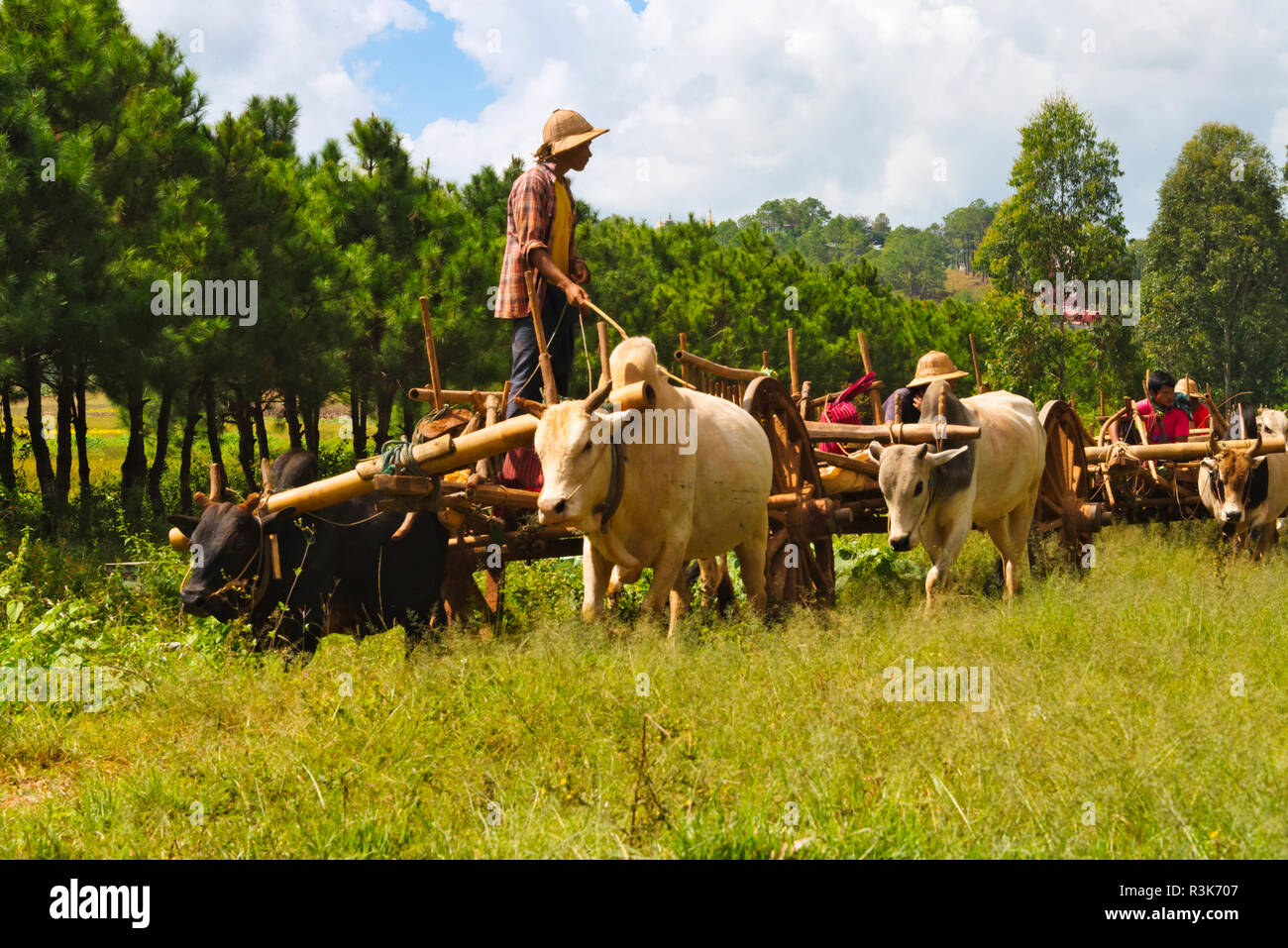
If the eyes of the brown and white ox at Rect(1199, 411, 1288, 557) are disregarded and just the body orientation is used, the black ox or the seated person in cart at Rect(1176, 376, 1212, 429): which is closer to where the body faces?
the black ox

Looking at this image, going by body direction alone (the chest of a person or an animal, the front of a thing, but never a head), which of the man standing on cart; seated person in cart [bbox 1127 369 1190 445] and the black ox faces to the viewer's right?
the man standing on cart

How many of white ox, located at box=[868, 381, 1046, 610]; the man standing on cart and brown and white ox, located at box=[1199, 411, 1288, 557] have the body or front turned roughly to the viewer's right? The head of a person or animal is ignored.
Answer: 1

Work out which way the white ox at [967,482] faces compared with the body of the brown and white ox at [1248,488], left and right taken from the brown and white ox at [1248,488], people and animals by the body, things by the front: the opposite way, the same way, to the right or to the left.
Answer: the same way

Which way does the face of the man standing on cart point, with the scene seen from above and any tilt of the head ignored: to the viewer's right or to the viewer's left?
to the viewer's right

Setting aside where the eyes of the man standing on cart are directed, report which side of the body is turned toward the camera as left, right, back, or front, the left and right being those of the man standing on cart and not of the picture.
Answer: right

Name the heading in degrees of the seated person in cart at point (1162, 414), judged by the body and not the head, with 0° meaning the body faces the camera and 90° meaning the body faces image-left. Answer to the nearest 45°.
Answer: approximately 45°

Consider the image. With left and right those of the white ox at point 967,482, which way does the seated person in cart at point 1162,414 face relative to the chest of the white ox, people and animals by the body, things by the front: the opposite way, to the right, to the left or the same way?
the same way

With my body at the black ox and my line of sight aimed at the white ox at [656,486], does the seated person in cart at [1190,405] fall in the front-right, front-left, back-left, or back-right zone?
front-left

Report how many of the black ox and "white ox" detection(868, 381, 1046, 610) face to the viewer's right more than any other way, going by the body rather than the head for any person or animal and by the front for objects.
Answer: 0

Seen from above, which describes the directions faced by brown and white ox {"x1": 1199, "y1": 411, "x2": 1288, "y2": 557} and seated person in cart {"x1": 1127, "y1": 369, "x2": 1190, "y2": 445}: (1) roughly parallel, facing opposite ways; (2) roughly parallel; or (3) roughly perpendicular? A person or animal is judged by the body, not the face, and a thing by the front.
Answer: roughly parallel

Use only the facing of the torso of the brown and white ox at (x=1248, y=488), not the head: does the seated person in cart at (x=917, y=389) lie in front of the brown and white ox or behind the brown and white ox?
in front

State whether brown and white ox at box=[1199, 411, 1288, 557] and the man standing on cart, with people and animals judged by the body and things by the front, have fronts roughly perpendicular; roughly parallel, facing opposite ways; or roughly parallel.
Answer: roughly perpendicular

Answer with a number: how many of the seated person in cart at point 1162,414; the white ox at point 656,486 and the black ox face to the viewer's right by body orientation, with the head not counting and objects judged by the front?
0

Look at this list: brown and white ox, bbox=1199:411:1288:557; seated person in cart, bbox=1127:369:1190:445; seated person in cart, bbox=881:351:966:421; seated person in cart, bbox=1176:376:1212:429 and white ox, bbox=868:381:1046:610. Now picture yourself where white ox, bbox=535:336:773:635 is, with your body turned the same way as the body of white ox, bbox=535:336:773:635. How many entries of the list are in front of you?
0

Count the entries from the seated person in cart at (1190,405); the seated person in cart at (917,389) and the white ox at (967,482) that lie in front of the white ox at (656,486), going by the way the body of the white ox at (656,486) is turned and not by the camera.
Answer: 0
